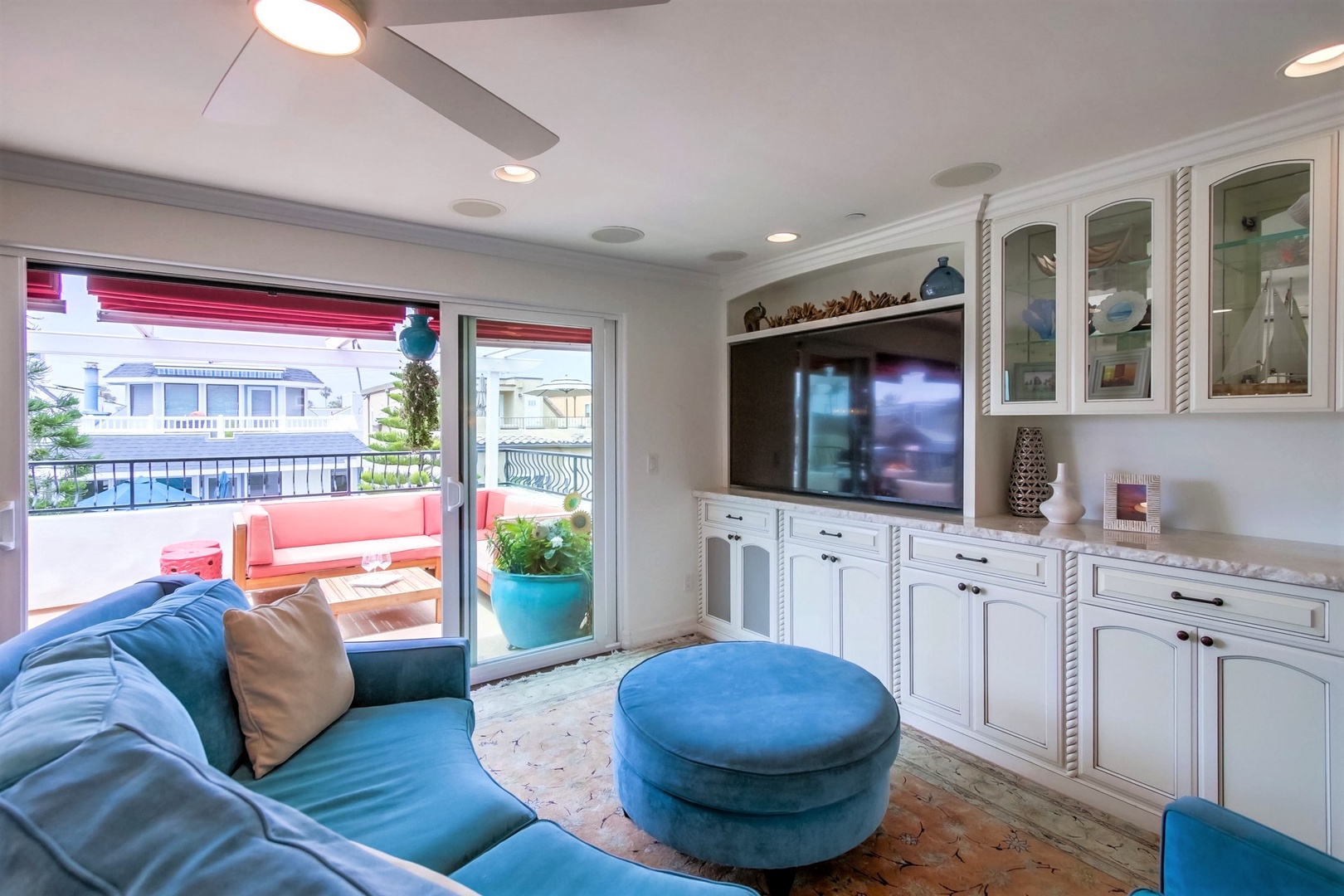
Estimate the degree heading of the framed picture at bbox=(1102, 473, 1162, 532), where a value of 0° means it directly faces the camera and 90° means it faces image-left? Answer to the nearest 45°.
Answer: approximately 45°

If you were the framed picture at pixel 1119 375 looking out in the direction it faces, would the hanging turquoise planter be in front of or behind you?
in front

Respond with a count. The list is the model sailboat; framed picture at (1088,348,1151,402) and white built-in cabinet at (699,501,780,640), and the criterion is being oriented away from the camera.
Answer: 0

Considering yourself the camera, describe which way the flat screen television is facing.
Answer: facing the viewer and to the left of the viewer

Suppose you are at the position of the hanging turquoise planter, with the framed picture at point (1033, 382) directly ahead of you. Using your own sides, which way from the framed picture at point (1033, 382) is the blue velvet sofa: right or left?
right

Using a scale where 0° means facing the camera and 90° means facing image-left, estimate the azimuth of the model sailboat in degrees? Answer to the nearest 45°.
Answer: approximately 90°

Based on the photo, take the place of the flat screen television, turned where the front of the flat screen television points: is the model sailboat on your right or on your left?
on your left

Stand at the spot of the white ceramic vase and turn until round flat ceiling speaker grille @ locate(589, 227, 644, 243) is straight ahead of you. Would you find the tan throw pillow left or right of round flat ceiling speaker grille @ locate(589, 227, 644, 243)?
left

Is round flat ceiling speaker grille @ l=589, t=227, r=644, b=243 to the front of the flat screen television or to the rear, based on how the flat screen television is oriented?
to the front

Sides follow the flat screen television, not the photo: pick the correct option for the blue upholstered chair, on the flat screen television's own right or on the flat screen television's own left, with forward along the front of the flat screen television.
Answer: on the flat screen television's own left

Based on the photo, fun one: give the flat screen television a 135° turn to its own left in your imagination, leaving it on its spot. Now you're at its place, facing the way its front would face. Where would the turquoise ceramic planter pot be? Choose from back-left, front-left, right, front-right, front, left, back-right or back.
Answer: back

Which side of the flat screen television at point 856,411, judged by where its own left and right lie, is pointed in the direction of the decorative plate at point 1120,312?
left

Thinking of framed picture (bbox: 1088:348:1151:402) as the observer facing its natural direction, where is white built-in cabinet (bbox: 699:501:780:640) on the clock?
The white built-in cabinet is roughly at 2 o'clock from the framed picture.
